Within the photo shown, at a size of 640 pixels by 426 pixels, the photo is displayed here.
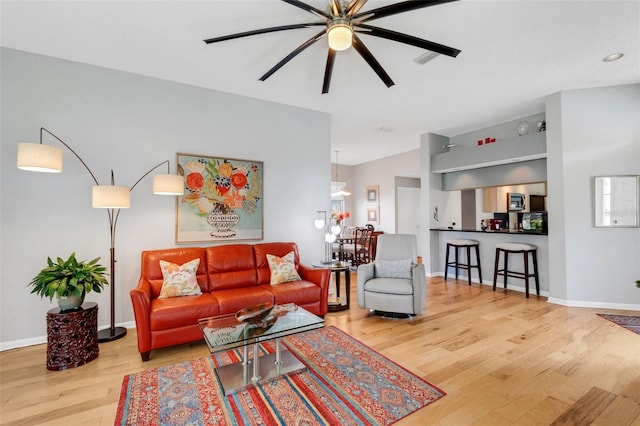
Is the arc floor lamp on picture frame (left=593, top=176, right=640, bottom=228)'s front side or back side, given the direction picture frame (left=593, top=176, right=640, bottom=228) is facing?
on the front side

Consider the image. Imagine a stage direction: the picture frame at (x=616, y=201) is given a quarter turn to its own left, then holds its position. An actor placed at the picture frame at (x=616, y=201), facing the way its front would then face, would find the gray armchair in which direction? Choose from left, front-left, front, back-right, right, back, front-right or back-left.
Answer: back-right

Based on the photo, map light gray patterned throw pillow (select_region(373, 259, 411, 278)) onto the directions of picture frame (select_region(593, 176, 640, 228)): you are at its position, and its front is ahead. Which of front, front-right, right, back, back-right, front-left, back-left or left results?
front-right

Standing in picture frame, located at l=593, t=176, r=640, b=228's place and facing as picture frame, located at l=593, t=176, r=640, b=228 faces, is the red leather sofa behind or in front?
in front

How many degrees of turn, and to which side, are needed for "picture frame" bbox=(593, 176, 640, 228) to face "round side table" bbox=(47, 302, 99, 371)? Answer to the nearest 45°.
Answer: approximately 45° to its right

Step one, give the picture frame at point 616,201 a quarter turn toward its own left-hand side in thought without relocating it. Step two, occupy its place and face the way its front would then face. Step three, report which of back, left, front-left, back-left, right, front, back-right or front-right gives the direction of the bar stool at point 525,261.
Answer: back

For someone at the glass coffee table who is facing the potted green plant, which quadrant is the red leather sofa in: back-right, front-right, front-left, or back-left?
front-right

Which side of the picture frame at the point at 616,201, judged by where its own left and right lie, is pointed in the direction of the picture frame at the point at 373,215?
right

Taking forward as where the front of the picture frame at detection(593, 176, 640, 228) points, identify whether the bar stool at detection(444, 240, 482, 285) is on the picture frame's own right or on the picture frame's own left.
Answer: on the picture frame's own right

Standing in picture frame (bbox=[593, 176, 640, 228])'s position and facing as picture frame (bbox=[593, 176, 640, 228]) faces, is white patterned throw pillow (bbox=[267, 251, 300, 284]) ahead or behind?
ahead

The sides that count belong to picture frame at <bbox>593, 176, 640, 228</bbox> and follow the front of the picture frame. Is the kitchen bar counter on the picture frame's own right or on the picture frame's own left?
on the picture frame's own right

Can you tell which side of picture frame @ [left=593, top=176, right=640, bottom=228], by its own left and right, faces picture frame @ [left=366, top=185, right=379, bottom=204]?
right

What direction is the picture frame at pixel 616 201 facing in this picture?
toward the camera
